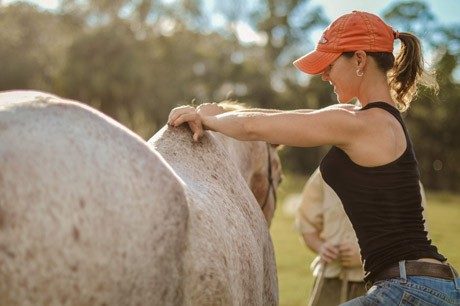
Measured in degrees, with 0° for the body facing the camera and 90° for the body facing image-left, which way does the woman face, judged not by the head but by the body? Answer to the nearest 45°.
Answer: approximately 90°

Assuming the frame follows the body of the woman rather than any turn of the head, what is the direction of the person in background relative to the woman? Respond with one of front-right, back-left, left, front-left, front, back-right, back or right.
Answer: right

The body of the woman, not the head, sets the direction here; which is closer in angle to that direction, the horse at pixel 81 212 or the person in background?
the horse

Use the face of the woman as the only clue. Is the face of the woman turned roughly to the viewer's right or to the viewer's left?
to the viewer's left

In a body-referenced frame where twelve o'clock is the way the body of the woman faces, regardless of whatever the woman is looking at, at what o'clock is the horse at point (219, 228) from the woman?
The horse is roughly at 12 o'clock from the woman.

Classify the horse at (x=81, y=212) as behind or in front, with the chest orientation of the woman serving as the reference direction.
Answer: in front

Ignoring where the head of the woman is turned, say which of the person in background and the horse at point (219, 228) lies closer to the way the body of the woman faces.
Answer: the horse
